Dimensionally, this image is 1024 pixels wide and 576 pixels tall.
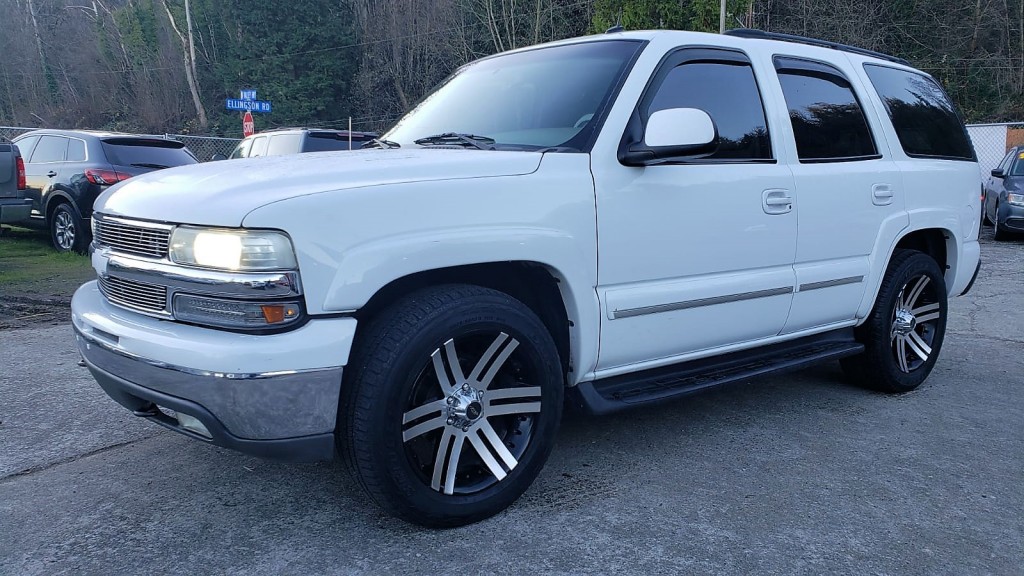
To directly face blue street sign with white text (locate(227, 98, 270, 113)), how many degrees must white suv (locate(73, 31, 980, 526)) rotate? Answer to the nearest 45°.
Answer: approximately 135° to its right

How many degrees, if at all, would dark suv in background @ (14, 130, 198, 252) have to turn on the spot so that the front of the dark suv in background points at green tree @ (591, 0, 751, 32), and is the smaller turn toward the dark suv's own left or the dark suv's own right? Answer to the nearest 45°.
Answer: approximately 90° to the dark suv's own right

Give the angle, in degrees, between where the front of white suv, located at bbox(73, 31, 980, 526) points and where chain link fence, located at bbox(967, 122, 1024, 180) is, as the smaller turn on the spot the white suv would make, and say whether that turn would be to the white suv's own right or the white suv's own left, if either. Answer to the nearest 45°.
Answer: approximately 180°

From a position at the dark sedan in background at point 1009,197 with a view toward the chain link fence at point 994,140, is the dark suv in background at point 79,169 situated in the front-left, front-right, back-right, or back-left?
back-left

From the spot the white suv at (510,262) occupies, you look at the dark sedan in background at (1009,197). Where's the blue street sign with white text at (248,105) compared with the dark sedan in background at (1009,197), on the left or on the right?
left

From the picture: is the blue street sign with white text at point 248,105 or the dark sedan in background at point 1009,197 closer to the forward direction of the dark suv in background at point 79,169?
the blue street sign with white text

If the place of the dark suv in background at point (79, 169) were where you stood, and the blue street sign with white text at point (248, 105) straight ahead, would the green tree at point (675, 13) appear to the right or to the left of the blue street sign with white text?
right

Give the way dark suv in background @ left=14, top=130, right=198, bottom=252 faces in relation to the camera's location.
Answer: facing away from the viewer and to the left of the viewer

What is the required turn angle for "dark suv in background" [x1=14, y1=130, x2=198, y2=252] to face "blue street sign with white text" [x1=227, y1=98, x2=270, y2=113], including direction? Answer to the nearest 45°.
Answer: approximately 45° to its right

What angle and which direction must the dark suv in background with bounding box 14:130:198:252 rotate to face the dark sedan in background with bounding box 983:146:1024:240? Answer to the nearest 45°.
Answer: approximately 135° to its right

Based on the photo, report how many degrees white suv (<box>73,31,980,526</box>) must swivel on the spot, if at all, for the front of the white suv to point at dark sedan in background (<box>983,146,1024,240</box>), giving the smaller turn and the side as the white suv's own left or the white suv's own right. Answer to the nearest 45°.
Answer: approximately 180°
